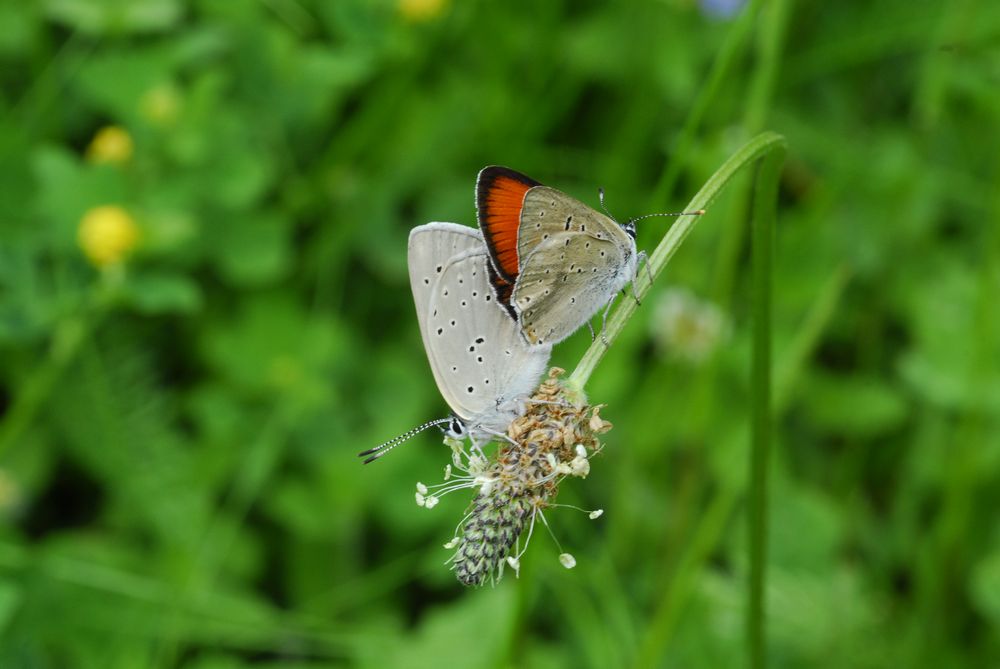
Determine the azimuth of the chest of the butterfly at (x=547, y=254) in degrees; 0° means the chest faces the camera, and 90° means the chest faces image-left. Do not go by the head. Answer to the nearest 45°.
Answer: approximately 270°

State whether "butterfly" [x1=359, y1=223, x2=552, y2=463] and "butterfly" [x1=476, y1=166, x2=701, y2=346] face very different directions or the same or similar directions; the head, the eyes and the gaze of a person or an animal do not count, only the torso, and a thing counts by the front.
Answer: very different directions

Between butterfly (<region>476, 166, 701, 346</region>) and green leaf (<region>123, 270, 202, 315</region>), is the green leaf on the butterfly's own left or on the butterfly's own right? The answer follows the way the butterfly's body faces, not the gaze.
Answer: on the butterfly's own left

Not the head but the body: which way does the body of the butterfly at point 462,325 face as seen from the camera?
to the viewer's left

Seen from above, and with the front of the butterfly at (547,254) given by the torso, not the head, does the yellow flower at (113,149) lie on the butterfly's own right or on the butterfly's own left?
on the butterfly's own left

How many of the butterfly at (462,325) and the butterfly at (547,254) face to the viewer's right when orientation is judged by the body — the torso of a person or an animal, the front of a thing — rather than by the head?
1

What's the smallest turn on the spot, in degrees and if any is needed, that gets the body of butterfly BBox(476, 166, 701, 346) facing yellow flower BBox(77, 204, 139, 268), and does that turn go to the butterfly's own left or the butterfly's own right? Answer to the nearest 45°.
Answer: approximately 135° to the butterfly's own left

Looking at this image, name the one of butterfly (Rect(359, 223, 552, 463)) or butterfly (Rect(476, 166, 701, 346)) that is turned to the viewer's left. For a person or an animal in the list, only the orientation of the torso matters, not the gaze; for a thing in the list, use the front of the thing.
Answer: butterfly (Rect(359, 223, 552, 463))
